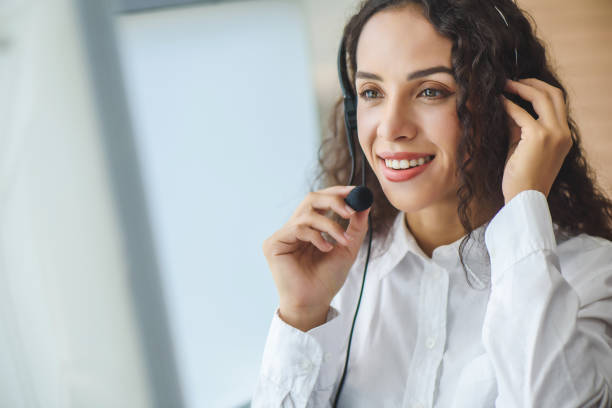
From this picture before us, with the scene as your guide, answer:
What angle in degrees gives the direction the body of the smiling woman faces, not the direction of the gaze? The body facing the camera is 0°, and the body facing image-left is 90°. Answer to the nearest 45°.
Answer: approximately 45°
